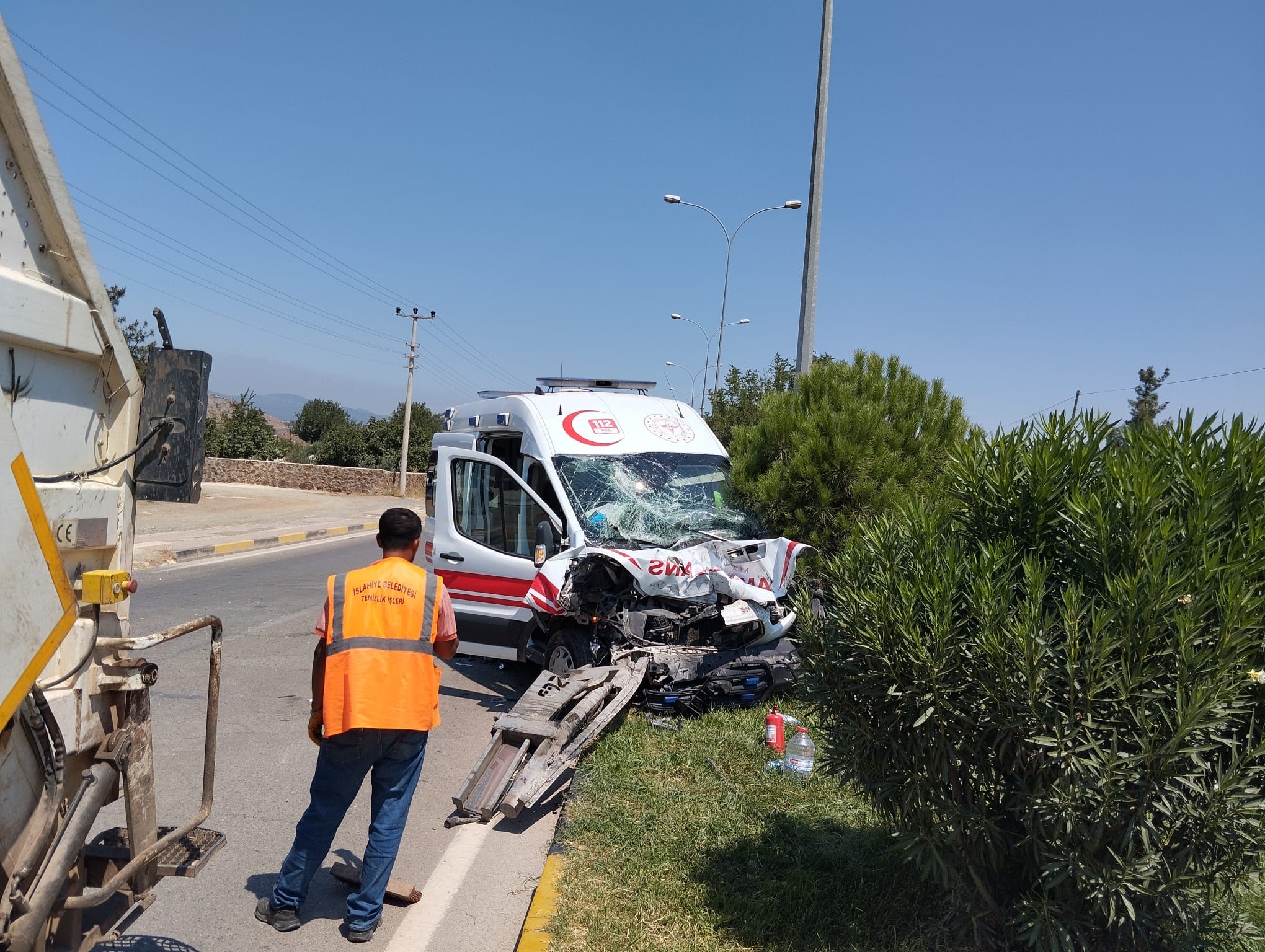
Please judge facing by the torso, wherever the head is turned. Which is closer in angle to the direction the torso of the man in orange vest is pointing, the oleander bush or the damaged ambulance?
the damaged ambulance

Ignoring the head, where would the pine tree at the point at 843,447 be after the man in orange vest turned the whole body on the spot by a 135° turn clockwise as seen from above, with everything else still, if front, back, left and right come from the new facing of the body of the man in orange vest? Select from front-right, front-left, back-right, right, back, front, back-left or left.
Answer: left

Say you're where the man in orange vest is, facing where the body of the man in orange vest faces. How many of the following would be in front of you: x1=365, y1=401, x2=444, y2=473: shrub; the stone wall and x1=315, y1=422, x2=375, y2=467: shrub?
3

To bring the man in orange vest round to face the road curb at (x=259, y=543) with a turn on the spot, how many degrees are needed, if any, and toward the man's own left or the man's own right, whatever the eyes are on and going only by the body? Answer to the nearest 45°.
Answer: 0° — they already face it

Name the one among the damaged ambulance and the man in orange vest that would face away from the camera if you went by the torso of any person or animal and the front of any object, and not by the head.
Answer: the man in orange vest

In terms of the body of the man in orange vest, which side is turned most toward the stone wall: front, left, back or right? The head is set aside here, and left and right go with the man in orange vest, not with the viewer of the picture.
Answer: front

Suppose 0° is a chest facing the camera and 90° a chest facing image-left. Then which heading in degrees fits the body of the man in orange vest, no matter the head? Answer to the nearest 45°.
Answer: approximately 180°

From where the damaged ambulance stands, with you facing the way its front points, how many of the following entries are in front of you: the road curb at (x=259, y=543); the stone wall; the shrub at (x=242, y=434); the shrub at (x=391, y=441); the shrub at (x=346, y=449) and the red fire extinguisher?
1

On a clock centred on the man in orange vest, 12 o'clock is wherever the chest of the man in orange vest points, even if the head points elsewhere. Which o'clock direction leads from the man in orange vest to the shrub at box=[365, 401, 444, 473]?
The shrub is roughly at 12 o'clock from the man in orange vest.

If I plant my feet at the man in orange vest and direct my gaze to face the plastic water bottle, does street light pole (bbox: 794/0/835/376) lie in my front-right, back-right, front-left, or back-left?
front-left

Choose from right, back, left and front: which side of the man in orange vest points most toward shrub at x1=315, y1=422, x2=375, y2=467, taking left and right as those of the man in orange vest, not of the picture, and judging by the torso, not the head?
front

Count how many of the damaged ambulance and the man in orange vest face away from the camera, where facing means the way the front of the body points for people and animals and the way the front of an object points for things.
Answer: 1

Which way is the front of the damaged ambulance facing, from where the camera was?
facing the viewer and to the right of the viewer

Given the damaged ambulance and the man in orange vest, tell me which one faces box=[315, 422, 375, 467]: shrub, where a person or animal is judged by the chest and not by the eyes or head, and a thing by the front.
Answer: the man in orange vest

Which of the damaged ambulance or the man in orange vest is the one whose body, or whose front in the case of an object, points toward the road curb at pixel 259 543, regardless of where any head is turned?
the man in orange vest
